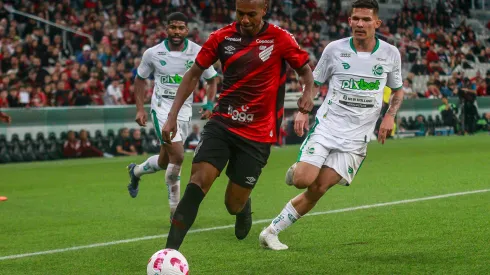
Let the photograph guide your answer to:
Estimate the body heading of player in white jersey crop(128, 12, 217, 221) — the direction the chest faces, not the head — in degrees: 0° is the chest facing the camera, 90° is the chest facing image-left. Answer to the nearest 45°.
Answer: approximately 0°

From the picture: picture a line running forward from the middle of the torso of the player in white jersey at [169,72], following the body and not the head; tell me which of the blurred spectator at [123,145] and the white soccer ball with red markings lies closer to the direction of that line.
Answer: the white soccer ball with red markings

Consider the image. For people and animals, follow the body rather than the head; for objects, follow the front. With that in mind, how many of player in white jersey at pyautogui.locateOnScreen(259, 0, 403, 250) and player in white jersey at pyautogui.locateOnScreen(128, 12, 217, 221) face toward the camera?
2

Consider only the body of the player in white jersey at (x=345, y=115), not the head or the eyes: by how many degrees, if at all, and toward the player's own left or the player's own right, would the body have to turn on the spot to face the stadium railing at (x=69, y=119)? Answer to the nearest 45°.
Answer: approximately 135° to the player's own right

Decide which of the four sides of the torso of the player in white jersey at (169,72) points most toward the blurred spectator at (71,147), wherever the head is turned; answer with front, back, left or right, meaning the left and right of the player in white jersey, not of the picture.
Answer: back

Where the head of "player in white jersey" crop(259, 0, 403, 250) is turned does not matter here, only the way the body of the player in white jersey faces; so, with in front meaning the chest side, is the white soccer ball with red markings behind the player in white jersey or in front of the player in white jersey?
in front

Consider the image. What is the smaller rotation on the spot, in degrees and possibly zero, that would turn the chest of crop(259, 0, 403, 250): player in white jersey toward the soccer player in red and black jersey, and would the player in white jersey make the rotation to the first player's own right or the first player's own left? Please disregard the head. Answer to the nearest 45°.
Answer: approximately 45° to the first player's own right

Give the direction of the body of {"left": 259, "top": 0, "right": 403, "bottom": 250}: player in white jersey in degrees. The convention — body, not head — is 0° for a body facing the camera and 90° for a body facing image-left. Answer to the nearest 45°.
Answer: approximately 0°
